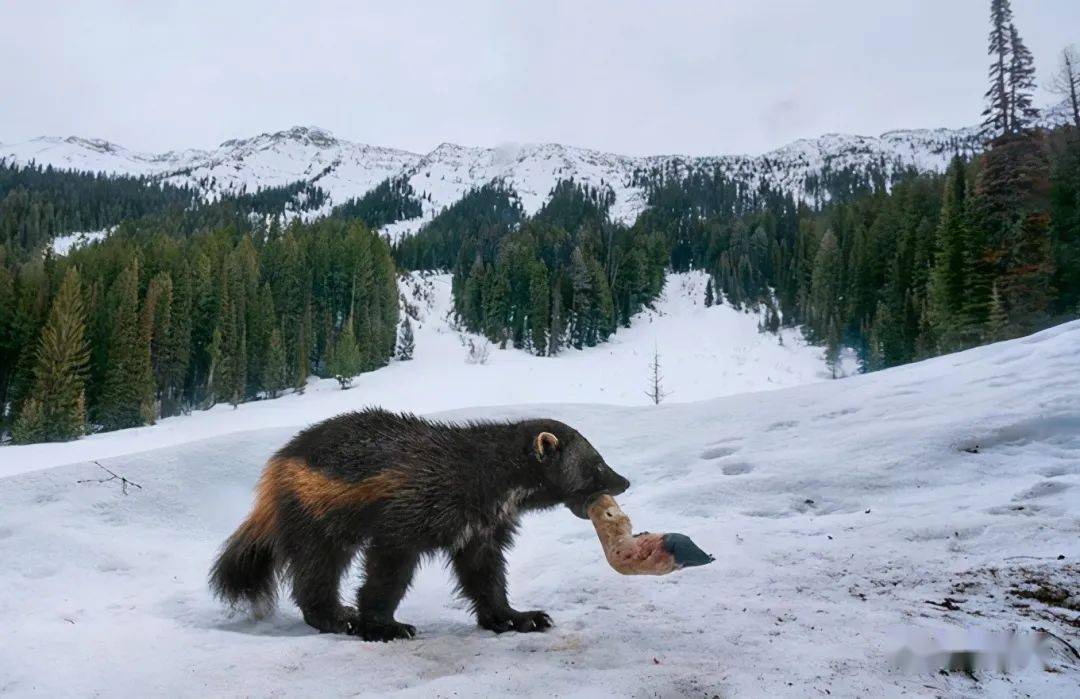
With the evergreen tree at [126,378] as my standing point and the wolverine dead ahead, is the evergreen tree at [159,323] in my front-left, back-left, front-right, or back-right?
back-left

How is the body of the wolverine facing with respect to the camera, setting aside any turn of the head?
to the viewer's right
